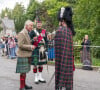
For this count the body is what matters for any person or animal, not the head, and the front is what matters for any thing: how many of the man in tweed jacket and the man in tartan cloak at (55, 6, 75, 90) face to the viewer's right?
1

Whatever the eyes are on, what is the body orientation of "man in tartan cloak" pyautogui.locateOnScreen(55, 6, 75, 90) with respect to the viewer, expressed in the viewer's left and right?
facing away from the viewer and to the left of the viewer

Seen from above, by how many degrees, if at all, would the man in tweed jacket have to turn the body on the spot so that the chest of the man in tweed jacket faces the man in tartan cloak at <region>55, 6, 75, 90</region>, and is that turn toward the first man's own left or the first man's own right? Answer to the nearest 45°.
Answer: approximately 45° to the first man's own right

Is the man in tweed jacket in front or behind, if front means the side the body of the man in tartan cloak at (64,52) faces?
in front

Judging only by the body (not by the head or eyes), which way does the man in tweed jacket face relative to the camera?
to the viewer's right

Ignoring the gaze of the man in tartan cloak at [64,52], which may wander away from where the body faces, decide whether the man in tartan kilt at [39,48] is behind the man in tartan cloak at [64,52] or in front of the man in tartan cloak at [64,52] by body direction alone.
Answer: in front
